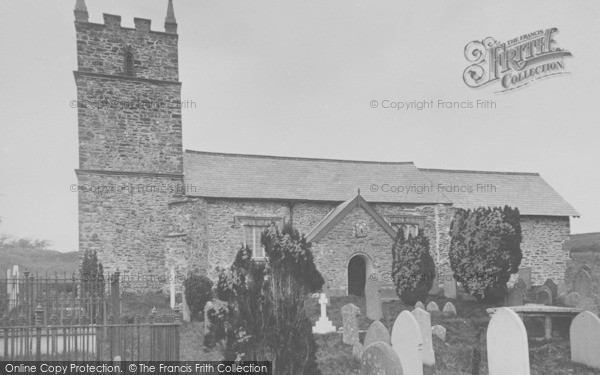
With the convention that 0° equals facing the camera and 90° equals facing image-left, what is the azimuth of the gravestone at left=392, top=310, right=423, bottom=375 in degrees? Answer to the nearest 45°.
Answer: approximately 0°

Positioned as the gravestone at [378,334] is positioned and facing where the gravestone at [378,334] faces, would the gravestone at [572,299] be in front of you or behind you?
behind

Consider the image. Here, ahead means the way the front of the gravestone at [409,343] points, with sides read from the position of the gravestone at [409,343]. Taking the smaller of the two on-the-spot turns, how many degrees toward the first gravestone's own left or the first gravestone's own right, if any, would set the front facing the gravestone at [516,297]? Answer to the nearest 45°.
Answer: approximately 180°

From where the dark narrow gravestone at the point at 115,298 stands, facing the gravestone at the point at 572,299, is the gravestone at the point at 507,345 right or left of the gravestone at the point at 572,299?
right

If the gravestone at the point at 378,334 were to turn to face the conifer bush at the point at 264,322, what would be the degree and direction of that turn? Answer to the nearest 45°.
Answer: approximately 45° to its right

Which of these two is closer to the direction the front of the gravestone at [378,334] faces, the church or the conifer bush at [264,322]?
the conifer bush

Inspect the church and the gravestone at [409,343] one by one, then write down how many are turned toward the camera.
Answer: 2
